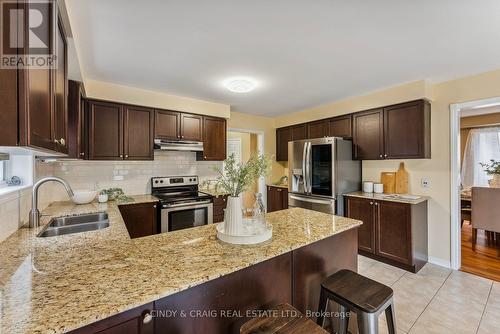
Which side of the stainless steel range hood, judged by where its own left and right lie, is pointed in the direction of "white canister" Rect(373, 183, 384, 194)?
left

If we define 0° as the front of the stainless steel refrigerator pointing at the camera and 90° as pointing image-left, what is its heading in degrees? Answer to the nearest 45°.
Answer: approximately 45°

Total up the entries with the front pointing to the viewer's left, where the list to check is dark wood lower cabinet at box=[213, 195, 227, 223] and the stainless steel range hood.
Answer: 0

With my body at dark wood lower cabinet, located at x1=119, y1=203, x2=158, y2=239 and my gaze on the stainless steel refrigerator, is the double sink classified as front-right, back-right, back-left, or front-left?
back-right

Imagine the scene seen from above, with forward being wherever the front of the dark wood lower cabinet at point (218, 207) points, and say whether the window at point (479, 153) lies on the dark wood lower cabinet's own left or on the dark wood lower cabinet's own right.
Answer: on the dark wood lower cabinet's own left

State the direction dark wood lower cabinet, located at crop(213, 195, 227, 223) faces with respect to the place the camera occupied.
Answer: facing the viewer and to the right of the viewer

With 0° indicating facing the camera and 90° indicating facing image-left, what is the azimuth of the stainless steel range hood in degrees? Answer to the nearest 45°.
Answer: approximately 0°

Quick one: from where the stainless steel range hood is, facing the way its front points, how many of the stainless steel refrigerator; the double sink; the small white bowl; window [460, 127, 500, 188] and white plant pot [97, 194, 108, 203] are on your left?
2

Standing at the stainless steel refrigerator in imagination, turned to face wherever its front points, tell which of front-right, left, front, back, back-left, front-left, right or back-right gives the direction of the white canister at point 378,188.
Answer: back-left

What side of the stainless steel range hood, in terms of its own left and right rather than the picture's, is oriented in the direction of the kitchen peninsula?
front
